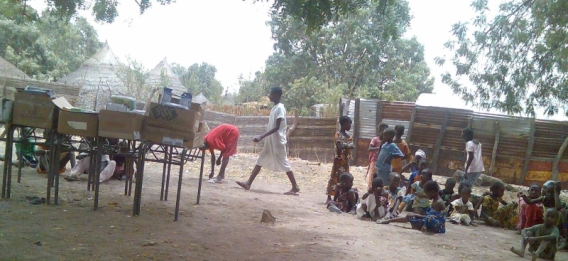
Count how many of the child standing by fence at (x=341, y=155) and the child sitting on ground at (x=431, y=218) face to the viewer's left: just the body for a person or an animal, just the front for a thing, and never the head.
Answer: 1

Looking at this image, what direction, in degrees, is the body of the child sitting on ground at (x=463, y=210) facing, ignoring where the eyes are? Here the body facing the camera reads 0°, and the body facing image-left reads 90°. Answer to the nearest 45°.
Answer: approximately 45°

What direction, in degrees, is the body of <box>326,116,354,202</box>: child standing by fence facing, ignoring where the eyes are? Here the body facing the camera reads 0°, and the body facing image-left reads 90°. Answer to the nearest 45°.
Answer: approximately 315°

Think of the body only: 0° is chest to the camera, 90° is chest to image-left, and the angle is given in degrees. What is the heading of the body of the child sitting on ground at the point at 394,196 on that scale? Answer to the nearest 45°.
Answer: approximately 45°

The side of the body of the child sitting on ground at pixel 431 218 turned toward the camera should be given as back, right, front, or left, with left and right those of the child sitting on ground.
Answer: left

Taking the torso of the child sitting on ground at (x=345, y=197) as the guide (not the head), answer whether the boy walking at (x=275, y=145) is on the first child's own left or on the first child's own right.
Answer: on the first child's own right

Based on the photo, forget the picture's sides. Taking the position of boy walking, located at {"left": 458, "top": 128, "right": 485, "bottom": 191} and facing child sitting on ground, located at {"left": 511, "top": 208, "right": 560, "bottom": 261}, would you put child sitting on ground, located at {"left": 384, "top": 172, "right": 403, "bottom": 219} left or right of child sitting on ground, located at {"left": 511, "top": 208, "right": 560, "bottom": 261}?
right

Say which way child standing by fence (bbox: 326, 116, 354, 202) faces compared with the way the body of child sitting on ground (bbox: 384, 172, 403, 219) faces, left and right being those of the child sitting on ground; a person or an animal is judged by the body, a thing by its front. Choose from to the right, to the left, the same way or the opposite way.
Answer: to the left

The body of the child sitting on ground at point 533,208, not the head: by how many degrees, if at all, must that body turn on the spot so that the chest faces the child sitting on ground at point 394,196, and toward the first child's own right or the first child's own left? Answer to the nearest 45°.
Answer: approximately 45° to the first child's own right

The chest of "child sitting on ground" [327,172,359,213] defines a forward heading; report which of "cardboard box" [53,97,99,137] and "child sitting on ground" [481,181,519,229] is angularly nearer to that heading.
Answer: the cardboard box

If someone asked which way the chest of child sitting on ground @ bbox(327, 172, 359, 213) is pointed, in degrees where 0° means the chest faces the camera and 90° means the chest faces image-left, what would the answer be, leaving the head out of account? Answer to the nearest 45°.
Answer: approximately 45°

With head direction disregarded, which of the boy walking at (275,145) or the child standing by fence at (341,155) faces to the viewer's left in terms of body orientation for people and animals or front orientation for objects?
the boy walking
